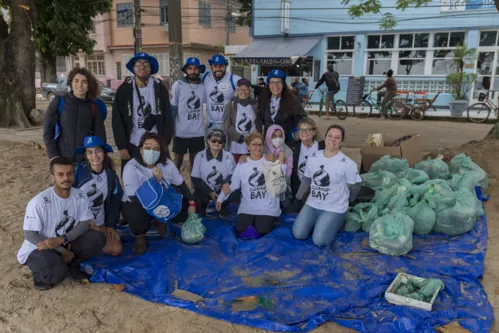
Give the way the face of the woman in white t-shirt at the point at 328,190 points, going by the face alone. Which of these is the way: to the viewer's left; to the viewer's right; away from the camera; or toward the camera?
toward the camera

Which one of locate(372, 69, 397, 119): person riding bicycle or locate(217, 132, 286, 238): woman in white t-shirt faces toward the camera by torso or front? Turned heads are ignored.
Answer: the woman in white t-shirt

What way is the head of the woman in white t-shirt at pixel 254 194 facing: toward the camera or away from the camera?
toward the camera

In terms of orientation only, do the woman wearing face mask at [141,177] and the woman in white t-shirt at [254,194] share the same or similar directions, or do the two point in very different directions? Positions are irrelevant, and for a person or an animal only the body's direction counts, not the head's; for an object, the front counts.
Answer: same or similar directions

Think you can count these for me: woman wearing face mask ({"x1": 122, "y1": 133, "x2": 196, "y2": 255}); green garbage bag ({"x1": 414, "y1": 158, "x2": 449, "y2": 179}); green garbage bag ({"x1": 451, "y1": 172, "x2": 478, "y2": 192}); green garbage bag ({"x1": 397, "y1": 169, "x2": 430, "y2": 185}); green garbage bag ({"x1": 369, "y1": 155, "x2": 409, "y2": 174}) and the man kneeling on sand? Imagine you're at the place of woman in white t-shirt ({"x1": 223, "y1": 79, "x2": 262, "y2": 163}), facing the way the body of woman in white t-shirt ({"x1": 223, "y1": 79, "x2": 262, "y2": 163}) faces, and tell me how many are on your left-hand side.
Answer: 4

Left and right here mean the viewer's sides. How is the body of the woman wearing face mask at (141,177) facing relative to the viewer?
facing the viewer

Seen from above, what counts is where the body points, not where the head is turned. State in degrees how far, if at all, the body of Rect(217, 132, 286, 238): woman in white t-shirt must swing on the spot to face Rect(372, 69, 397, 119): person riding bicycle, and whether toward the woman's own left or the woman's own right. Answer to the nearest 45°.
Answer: approximately 135° to the woman's own left

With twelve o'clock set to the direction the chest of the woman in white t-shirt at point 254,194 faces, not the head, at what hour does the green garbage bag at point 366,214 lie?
The green garbage bag is roughly at 9 o'clock from the woman in white t-shirt.

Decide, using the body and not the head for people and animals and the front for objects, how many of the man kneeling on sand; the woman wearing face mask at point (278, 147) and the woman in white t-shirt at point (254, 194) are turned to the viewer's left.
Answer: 0

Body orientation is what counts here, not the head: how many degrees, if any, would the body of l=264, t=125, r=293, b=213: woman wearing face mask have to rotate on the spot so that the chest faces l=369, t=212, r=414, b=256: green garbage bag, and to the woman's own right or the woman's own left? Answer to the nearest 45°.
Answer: approximately 45° to the woman's own left

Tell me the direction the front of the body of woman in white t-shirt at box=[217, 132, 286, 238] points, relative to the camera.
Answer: toward the camera

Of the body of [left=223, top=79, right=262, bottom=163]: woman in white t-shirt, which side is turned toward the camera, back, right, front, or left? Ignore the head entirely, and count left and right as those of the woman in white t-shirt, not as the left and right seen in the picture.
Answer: front

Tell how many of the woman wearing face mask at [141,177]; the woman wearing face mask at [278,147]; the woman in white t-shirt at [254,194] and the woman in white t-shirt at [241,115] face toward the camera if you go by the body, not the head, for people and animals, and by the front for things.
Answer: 4

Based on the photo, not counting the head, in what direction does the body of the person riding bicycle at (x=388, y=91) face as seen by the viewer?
to the viewer's left
